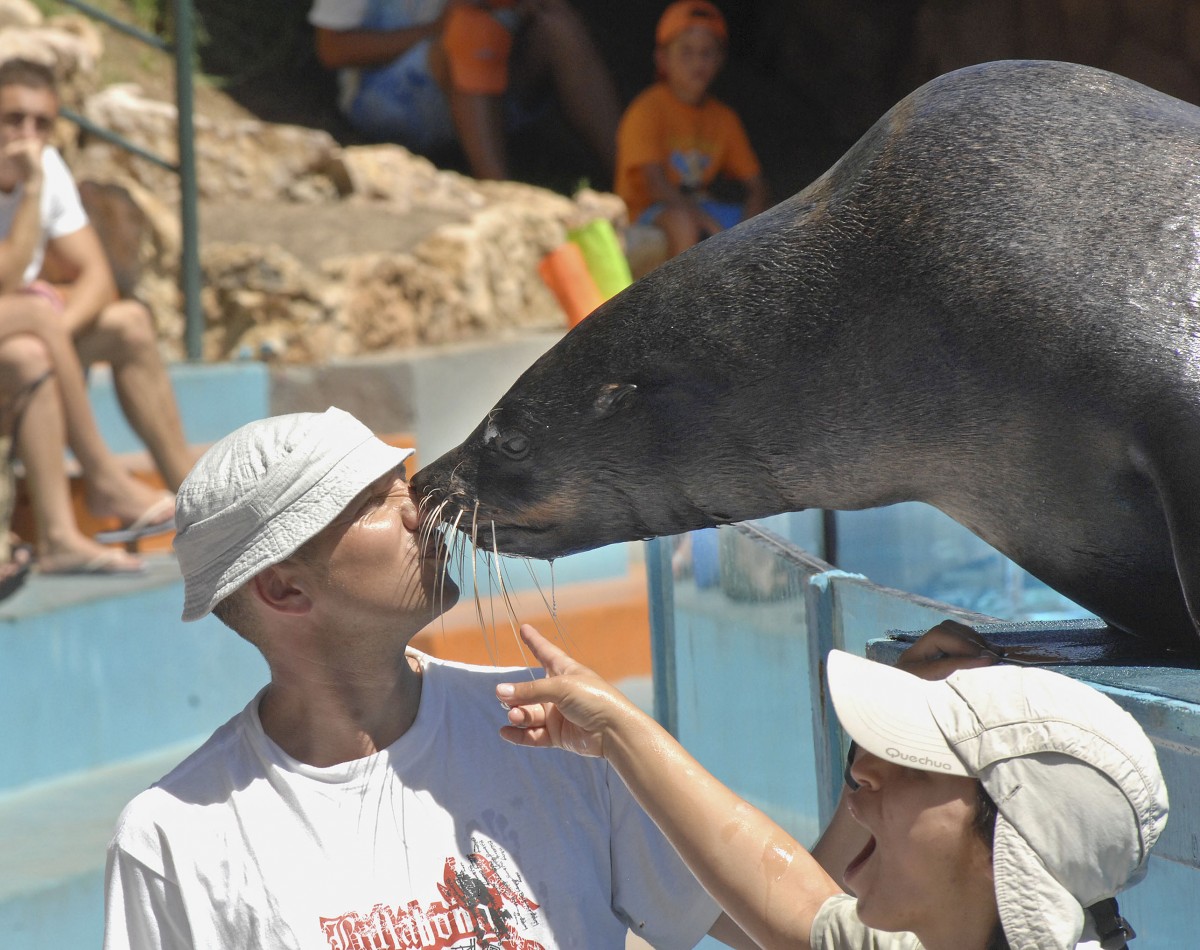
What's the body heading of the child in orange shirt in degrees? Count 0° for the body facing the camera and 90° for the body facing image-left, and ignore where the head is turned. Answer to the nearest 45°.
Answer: approximately 0°

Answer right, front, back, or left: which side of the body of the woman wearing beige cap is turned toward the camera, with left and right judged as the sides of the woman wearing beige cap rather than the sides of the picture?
left

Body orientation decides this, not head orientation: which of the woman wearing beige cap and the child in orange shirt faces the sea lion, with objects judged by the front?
the child in orange shirt

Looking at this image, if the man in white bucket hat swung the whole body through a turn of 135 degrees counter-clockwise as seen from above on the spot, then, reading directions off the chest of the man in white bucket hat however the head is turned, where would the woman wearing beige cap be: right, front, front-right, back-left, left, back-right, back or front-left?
back-right

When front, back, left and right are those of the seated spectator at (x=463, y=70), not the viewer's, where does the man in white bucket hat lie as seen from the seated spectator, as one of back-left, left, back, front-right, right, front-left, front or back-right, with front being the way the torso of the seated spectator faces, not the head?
front-right

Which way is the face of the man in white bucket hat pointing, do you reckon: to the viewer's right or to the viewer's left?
to the viewer's right

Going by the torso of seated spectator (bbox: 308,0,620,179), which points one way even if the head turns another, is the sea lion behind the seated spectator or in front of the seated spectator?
in front

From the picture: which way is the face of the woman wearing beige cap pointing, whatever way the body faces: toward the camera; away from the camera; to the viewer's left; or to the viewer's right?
to the viewer's left

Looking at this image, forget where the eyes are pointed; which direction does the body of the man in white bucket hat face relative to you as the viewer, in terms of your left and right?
facing the viewer and to the right of the viewer

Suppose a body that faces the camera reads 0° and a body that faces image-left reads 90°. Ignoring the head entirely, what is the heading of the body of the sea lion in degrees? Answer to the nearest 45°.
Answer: approximately 90°
